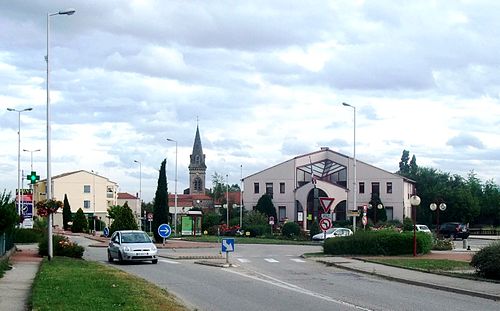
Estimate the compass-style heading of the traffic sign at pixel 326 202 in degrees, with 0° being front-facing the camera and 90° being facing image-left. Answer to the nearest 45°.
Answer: approximately 0°

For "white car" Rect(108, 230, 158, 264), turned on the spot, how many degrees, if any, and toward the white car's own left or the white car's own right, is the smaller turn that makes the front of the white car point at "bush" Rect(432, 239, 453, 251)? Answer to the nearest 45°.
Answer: approximately 90° to the white car's own left

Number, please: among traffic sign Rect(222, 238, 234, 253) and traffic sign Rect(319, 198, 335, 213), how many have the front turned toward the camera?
2

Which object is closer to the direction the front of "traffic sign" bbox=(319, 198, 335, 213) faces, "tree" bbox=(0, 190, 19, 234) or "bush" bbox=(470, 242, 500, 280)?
the bush

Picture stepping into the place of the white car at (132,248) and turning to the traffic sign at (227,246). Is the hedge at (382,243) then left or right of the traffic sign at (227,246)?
left

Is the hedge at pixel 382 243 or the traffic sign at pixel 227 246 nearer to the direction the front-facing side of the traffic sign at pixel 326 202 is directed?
the traffic sign

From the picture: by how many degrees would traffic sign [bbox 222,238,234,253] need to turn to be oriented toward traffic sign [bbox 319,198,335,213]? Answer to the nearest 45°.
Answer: approximately 135° to its left

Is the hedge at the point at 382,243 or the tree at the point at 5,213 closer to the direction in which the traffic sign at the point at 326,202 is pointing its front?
the tree

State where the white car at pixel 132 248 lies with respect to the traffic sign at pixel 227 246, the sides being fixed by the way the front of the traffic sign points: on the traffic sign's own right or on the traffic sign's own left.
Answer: on the traffic sign's own right

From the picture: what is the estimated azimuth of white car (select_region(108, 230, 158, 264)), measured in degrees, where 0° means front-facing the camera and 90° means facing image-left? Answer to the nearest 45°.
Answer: approximately 315°
